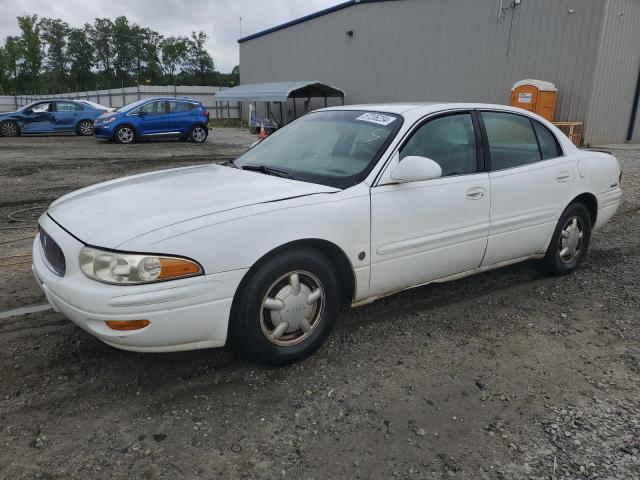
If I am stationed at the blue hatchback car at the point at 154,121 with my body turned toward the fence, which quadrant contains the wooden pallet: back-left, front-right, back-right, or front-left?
back-right

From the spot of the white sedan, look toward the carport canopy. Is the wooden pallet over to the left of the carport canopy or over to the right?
right

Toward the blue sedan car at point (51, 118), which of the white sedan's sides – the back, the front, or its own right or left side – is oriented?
right

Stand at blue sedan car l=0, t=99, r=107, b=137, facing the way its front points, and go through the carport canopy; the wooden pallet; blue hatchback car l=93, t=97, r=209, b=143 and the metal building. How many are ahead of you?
0

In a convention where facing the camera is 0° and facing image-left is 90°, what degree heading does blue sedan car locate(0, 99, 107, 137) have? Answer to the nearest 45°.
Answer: approximately 90°

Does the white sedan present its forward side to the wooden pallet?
no

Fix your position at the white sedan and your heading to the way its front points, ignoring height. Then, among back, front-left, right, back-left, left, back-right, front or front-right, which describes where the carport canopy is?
back-right

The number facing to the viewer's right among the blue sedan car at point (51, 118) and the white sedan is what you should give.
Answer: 0

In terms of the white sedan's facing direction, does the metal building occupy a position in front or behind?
behind

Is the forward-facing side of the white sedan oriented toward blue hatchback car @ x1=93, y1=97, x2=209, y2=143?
no

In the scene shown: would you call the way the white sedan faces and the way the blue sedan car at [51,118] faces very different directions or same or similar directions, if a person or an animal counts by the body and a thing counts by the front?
same or similar directions

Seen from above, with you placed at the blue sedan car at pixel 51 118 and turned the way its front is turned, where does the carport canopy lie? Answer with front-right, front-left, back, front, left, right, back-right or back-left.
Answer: back

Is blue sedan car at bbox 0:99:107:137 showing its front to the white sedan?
no
